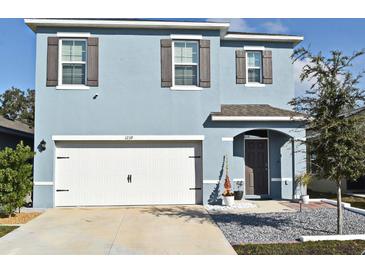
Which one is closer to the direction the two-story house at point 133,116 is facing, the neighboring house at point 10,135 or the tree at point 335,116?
the tree

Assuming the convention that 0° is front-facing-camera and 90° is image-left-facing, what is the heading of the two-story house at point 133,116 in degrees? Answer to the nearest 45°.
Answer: approximately 0°

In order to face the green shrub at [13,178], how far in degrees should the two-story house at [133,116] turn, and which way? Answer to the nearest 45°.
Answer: approximately 45° to its right

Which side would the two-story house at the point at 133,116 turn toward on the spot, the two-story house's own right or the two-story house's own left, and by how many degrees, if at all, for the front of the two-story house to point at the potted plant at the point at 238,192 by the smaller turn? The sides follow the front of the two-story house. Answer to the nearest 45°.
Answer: approximately 90° to the two-story house's own left

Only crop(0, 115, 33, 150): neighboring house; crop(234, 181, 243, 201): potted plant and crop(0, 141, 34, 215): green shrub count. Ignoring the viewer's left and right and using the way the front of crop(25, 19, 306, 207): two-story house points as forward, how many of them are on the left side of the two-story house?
1

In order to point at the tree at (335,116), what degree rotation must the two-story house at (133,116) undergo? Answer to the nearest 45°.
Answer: approximately 45° to its left

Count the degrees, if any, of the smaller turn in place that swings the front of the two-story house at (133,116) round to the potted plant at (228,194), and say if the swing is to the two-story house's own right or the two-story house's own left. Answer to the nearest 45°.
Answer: approximately 90° to the two-story house's own left

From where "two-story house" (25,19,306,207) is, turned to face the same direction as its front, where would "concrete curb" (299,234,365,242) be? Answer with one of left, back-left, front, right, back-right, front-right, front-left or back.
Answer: front-left

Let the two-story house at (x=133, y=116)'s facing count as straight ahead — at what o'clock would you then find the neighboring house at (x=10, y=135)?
The neighboring house is roughly at 4 o'clock from the two-story house.

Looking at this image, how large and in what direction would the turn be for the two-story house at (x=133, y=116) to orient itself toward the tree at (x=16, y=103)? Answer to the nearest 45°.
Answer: approximately 135° to its right
